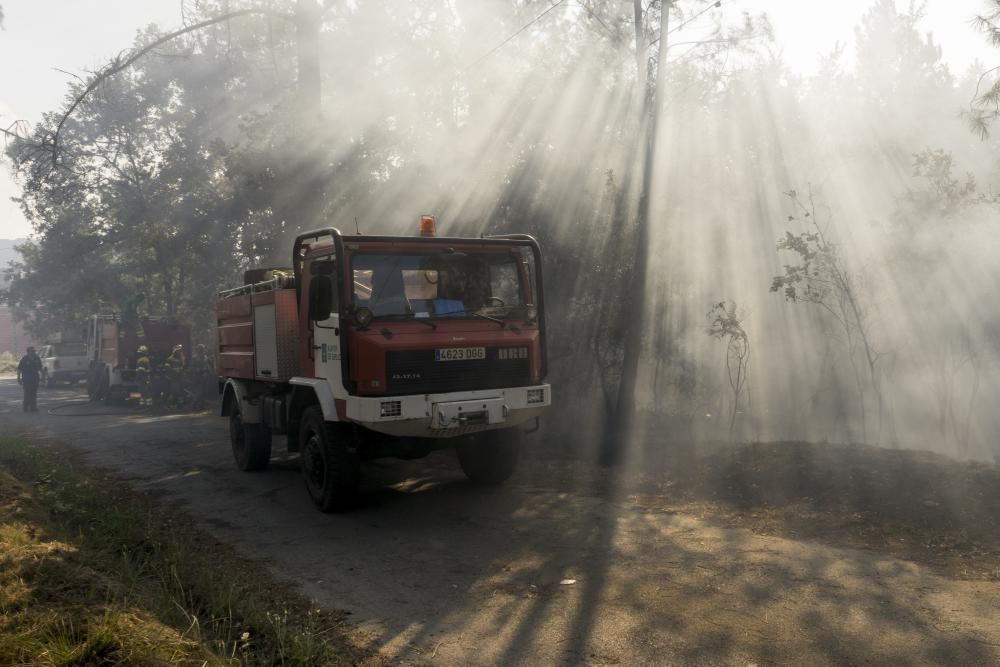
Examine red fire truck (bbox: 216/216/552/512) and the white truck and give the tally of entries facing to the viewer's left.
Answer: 0

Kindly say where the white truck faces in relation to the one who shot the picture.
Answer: facing away from the viewer

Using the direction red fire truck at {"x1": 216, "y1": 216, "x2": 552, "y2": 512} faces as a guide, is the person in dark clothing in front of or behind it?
behind

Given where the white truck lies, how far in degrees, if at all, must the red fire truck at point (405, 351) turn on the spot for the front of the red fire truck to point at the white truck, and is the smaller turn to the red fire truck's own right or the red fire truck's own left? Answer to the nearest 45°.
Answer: approximately 180°

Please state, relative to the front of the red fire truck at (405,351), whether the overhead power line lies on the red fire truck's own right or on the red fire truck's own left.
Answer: on the red fire truck's own left

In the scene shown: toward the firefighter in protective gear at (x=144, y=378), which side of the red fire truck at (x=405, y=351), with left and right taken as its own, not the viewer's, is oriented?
back

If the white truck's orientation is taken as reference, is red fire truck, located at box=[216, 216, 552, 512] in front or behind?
in front
